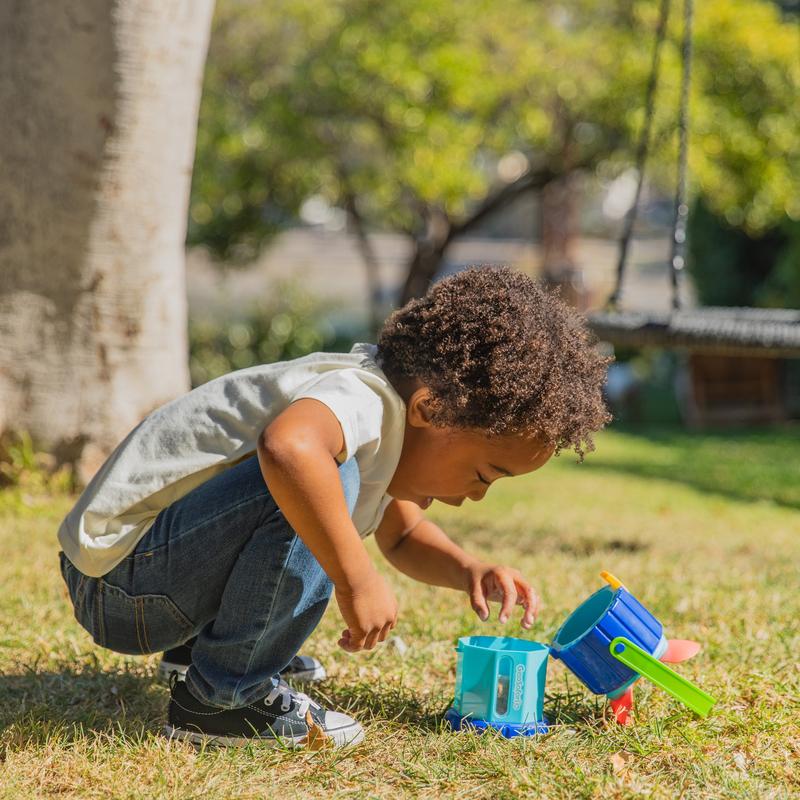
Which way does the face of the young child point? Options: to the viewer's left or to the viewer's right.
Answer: to the viewer's right

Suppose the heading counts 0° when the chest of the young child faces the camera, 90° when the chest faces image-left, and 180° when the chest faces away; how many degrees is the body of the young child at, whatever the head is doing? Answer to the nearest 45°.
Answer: approximately 270°
